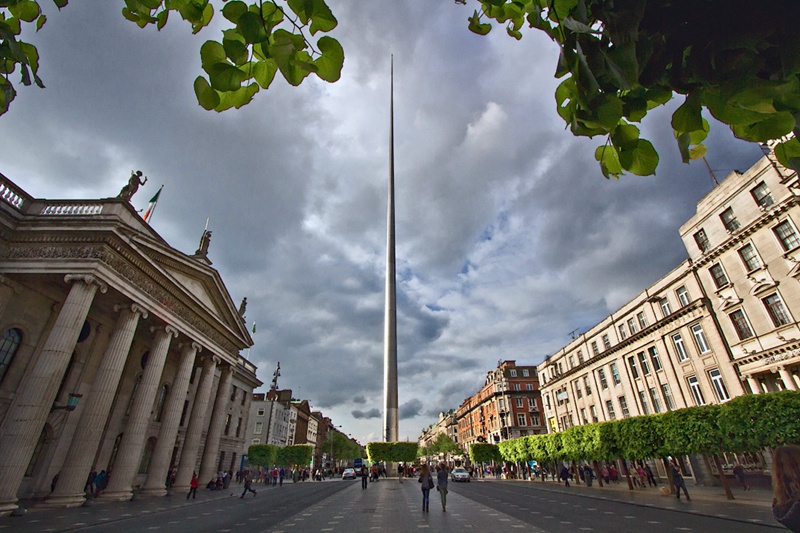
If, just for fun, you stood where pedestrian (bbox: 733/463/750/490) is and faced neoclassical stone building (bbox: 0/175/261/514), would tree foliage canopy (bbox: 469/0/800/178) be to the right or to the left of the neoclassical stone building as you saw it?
left

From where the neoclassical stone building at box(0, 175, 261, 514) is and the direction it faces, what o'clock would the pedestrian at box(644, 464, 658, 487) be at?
The pedestrian is roughly at 11 o'clock from the neoclassical stone building.

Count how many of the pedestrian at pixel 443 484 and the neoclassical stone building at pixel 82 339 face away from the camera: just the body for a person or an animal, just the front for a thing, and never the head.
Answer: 1

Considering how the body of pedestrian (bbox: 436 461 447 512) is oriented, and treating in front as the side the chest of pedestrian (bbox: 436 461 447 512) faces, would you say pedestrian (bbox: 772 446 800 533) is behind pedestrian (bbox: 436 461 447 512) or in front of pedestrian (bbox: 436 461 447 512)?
behind

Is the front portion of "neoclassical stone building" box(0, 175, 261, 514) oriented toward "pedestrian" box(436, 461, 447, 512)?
yes

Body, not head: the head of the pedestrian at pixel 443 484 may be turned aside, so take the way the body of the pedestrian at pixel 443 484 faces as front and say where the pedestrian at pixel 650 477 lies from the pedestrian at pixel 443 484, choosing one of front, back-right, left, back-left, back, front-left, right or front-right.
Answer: front-right

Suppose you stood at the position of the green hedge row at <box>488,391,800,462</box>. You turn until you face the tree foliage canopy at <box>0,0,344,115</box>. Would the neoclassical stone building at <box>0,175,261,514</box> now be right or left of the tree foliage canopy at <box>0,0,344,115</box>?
right

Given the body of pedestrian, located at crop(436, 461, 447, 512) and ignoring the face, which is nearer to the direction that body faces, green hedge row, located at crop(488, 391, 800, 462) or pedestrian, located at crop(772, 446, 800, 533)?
the green hedge row

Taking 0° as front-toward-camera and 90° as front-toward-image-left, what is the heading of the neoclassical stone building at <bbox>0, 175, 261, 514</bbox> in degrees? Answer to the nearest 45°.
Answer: approximately 315°

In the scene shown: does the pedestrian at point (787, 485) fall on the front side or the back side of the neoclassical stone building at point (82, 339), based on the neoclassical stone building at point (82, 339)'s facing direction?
on the front side

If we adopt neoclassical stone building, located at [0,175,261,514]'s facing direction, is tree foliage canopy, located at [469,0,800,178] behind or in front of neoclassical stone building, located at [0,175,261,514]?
in front

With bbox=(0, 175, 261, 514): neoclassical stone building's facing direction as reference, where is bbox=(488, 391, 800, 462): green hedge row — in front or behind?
in front

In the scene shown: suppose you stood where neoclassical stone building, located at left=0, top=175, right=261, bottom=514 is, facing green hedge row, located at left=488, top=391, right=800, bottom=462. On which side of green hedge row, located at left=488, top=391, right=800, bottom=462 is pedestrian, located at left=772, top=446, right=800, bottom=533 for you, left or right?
right

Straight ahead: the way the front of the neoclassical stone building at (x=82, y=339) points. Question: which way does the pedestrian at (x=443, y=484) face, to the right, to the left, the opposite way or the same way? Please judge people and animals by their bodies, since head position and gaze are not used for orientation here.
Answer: to the left

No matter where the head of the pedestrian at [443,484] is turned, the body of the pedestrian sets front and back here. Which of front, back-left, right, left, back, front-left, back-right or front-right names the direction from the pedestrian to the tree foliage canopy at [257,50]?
back

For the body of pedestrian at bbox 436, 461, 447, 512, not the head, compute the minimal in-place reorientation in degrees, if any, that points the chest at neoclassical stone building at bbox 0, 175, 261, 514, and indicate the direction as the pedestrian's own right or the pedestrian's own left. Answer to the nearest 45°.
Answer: approximately 90° to the pedestrian's own left

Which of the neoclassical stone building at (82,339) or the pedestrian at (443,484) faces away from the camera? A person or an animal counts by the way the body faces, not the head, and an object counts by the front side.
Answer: the pedestrian

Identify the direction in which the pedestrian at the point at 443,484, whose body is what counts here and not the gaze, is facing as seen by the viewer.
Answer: away from the camera
